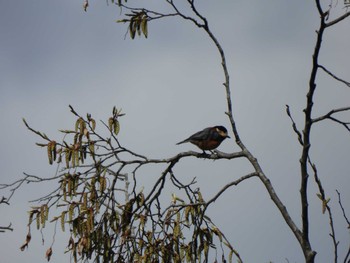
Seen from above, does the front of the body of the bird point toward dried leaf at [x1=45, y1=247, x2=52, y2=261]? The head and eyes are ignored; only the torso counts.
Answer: no

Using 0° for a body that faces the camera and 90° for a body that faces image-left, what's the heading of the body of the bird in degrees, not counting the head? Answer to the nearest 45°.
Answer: approximately 270°
